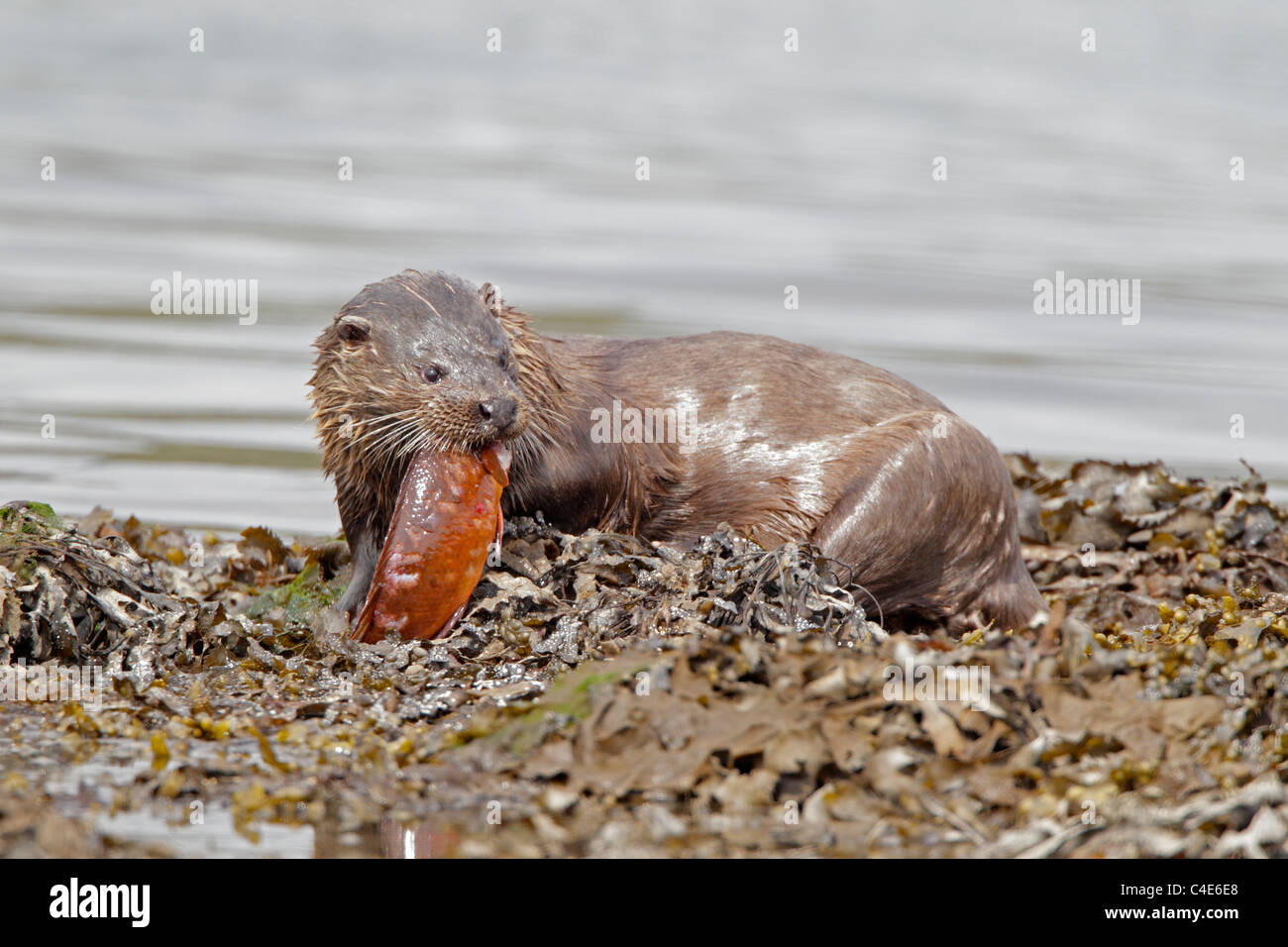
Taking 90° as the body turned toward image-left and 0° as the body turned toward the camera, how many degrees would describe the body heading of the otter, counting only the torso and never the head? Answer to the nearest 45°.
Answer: approximately 90°
